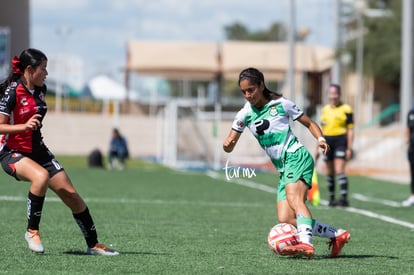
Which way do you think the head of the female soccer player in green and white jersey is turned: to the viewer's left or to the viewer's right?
to the viewer's left

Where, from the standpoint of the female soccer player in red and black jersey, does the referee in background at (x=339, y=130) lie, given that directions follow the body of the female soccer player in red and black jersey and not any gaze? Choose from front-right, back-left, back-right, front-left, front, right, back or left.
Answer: left

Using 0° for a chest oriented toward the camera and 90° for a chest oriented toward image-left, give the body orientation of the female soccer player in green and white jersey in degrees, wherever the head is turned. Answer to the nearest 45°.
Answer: approximately 45°

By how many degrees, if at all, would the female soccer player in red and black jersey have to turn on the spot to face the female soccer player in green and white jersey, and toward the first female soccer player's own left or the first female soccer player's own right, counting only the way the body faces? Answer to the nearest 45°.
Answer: approximately 45° to the first female soccer player's own left

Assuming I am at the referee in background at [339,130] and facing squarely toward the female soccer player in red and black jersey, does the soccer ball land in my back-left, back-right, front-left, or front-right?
front-left

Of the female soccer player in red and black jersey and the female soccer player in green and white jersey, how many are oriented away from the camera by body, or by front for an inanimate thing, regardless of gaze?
0

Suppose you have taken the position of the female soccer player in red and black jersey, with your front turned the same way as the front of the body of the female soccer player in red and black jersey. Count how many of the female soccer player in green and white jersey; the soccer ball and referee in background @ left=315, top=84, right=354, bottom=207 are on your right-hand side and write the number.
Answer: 0

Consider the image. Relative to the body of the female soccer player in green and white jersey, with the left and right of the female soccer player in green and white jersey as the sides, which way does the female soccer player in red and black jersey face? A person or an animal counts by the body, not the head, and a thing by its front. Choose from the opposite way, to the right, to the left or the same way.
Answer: to the left

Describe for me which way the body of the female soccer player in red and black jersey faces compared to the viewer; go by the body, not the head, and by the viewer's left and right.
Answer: facing the viewer and to the right of the viewer

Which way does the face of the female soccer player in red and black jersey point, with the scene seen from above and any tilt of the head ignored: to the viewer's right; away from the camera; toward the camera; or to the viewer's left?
to the viewer's right

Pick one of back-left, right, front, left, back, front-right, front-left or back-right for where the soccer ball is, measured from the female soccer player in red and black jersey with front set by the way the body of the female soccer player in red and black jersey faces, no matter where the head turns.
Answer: front-left
